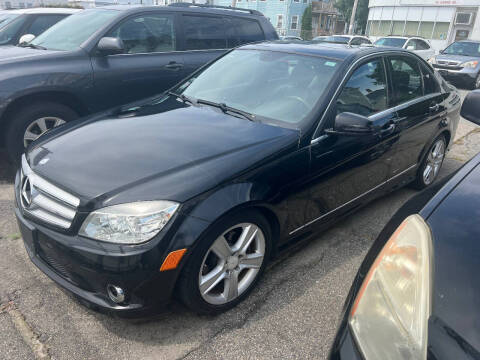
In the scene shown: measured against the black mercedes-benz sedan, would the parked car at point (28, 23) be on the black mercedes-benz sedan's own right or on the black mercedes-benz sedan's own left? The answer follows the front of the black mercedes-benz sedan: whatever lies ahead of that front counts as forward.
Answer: on the black mercedes-benz sedan's own right

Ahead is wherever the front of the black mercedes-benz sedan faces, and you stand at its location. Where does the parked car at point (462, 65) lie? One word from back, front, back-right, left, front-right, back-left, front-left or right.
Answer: back

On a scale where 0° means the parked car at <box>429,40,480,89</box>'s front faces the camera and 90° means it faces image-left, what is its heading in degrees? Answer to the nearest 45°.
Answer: approximately 45°

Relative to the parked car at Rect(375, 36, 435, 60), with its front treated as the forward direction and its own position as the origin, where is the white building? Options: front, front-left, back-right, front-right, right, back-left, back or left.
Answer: back-right

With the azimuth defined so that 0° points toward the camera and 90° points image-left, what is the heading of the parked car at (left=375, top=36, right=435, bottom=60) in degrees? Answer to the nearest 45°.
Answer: approximately 45°

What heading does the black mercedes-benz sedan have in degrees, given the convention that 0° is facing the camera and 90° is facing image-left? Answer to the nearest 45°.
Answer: approximately 45°

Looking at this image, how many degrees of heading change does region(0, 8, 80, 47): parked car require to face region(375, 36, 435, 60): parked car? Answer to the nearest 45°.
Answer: approximately 135° to its left

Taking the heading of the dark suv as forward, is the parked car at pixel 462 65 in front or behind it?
behind

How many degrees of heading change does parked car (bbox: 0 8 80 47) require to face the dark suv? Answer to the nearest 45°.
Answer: approximately 45° to its left

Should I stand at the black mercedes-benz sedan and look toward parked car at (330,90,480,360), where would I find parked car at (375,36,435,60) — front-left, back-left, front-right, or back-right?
back-left

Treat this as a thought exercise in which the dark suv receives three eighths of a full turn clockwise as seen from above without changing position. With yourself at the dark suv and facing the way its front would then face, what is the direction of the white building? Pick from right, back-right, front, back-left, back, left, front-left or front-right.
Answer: front-right

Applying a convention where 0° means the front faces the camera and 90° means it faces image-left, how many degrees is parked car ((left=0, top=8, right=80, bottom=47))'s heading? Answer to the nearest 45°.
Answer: approximately 45°
